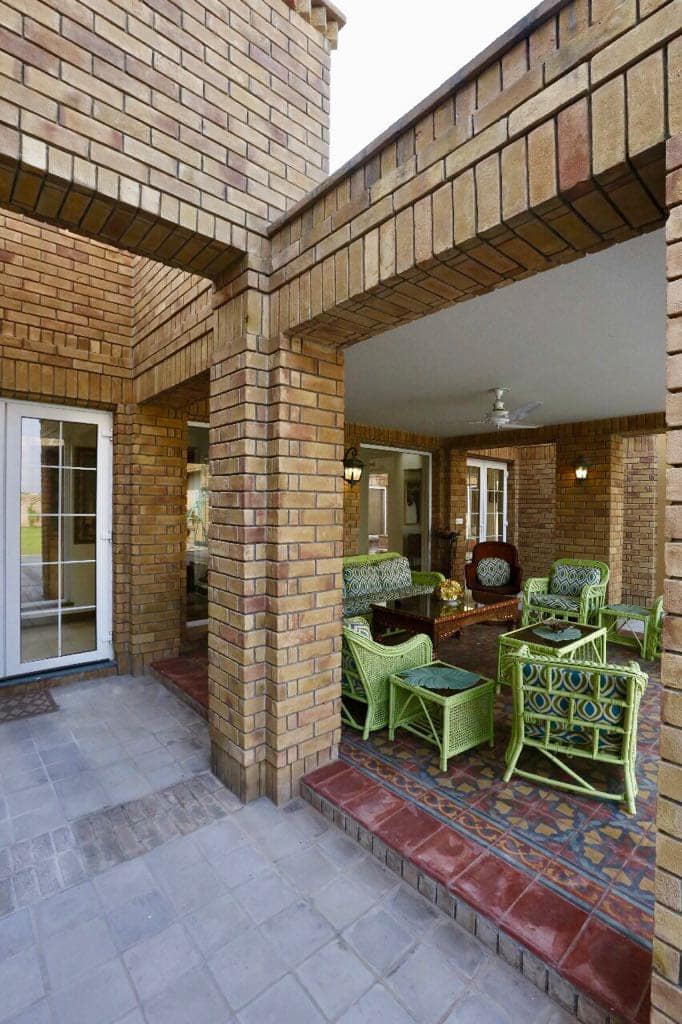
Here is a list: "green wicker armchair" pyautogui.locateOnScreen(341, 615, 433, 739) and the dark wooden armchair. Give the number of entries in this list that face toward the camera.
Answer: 1

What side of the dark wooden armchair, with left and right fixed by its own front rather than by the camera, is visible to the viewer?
front

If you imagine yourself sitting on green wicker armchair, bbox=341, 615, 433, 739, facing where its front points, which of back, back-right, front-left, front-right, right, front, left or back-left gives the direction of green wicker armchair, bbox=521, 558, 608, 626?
front

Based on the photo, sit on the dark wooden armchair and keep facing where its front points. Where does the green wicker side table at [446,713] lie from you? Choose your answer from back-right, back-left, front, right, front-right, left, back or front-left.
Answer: front

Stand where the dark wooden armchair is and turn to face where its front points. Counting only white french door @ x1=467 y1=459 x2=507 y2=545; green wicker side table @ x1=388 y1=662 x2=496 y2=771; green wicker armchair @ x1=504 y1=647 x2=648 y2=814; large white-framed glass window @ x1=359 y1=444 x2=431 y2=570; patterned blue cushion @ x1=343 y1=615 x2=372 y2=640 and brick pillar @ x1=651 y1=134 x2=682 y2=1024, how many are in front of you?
4

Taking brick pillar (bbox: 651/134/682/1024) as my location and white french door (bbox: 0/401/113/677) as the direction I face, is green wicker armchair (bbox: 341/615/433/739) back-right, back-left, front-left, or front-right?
front-right

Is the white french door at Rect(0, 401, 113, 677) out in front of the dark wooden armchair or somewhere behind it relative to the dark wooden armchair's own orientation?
in front

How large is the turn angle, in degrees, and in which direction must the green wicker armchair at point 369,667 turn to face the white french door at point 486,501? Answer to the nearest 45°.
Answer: approximately 45° to its left

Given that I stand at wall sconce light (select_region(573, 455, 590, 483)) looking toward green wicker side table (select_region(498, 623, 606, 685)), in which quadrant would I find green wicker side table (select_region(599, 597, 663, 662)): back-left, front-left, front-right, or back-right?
front-left

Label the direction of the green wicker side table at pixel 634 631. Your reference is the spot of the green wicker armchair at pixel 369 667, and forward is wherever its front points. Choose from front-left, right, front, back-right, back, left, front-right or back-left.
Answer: front

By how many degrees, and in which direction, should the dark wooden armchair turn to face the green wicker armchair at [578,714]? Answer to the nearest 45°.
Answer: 0° — it already faces it

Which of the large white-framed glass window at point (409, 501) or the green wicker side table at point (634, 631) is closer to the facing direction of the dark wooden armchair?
the green wicker side table

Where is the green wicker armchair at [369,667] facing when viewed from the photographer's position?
facing away from the viewer and to the right of the viewer

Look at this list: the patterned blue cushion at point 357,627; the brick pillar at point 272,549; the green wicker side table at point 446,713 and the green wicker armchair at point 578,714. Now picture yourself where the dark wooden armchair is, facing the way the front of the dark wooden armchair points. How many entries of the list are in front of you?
4

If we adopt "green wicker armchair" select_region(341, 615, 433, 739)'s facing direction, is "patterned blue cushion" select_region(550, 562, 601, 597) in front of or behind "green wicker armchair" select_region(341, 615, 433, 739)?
in front

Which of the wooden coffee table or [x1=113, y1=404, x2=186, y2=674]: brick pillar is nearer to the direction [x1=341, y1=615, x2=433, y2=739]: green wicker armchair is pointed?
the wooden coffee table

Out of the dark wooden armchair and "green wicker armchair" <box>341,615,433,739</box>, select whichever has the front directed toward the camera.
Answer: the dark wooden armchair

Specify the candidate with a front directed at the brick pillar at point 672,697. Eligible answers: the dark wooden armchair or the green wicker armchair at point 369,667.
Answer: the dark wooden armchair

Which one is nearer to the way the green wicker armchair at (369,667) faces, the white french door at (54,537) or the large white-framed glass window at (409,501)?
the large white-framed glass window

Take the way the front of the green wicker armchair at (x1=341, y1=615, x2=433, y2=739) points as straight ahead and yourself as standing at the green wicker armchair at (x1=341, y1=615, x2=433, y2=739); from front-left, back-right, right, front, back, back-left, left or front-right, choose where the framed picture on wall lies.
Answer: front-left
